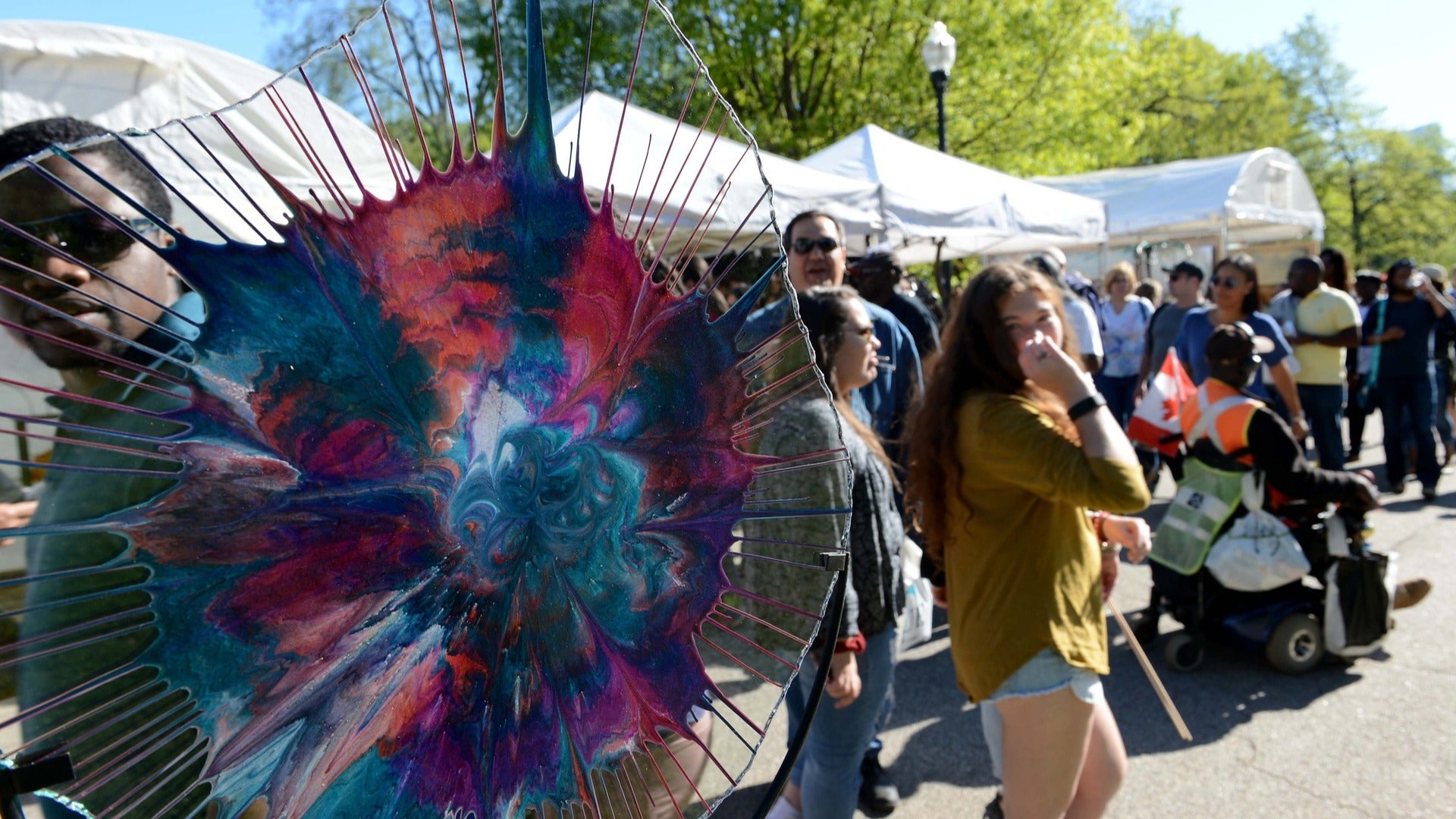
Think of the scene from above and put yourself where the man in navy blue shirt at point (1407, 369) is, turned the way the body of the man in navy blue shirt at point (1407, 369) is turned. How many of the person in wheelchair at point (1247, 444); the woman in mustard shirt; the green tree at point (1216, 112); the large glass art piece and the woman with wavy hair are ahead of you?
4

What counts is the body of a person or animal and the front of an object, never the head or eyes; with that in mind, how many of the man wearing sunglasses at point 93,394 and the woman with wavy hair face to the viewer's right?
1

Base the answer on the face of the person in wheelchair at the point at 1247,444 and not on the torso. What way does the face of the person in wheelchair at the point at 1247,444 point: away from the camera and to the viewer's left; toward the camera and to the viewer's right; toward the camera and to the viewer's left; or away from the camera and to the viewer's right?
away from the camera and to the viewer's right

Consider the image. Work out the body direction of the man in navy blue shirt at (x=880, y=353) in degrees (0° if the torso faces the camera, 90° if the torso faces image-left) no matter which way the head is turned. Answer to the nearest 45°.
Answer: approximately 0°
